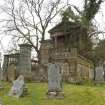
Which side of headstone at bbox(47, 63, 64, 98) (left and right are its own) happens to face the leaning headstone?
right

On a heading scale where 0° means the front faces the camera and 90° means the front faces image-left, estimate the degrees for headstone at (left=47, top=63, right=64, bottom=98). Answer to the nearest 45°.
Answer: approximately 0°

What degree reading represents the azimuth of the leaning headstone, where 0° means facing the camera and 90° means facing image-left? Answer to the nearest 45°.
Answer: approximately 45°

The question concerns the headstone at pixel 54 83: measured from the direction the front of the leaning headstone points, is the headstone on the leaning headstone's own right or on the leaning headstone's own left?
on the leaning headstone's own left

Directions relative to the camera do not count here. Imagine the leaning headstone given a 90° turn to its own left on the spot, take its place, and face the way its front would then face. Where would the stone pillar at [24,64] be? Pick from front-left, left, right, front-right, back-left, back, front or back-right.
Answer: back-left
